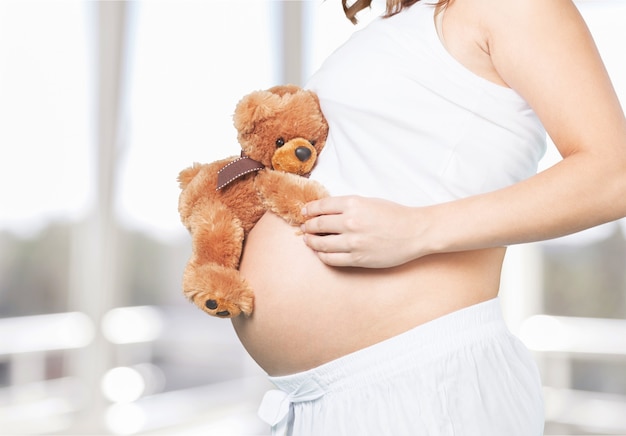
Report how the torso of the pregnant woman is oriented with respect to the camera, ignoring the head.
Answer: to the viewer's left
